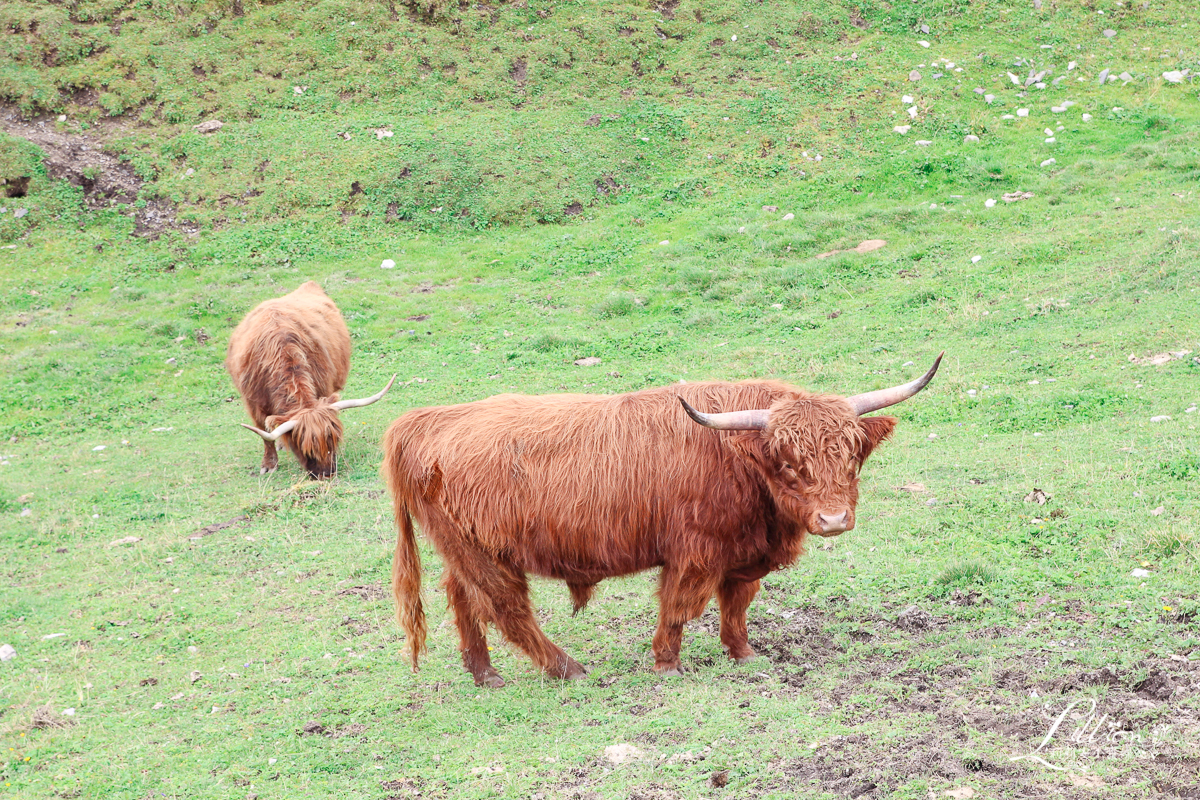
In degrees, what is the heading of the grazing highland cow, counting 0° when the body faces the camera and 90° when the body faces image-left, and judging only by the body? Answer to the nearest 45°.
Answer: approximately 0°

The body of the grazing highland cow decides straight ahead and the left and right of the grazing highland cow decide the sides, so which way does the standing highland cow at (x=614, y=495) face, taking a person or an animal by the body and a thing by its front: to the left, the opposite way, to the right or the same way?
to the left

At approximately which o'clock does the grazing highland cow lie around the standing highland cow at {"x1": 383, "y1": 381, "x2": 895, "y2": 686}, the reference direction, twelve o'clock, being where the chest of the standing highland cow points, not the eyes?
The grazing highland cow is roughly at 8 o'clock from the standing highland cow.

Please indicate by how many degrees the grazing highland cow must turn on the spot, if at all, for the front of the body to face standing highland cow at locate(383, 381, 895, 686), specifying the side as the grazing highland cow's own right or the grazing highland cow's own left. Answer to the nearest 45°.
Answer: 0° — it already faces it

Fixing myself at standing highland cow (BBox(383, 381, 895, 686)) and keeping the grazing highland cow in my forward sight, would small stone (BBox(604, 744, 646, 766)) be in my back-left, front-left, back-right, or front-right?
back-left

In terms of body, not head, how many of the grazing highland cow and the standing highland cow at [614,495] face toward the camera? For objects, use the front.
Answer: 1

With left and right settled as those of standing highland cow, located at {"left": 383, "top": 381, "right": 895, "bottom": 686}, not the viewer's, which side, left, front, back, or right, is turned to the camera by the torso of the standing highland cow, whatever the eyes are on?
right

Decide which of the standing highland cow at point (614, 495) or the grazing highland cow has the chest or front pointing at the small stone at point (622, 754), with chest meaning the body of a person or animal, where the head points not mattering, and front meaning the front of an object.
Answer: the grazing highland cow

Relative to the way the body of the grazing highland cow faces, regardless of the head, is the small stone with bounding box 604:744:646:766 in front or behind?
in front

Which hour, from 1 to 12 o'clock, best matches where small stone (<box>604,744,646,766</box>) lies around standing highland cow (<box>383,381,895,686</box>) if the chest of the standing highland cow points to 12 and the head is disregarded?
The small stone is roughly at 3 o'clock from the standing highland cow.
